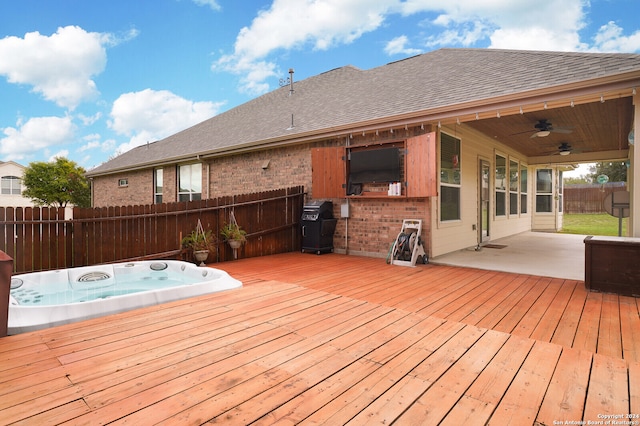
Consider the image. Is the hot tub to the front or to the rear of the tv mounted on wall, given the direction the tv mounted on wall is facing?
to the front

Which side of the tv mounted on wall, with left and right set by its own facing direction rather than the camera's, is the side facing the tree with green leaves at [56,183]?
right

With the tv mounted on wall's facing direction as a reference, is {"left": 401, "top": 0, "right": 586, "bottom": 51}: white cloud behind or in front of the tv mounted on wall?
behind

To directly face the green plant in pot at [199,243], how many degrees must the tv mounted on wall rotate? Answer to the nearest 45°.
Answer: approximately 45° to its right

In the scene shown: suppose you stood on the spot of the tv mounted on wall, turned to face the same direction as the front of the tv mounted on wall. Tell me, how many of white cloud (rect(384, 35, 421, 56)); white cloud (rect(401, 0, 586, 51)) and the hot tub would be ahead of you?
1

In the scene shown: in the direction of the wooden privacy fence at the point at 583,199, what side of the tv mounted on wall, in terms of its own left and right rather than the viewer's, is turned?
back

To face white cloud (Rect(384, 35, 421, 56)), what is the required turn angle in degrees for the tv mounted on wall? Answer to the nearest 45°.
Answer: approximately 135° to its right

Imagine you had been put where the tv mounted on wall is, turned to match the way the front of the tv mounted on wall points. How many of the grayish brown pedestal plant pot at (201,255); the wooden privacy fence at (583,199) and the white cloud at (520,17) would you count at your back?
2

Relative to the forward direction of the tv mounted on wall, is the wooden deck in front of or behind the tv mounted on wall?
in front
